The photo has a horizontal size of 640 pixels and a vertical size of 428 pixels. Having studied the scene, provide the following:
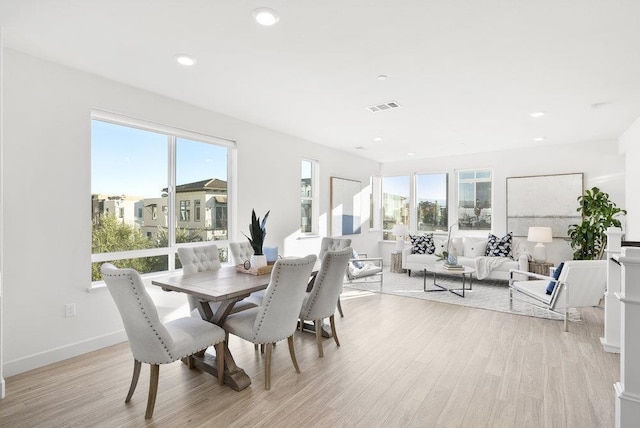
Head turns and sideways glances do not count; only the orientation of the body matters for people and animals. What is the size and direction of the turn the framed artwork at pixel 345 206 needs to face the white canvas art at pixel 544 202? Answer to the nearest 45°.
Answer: approximately 45° to its left

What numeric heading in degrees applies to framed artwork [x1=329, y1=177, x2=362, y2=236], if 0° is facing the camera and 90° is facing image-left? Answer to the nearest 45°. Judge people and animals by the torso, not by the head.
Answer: approximately 315°

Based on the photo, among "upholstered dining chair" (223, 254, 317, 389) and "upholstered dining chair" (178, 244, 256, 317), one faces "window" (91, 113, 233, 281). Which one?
"upholstered dining chair" (223, 254, 317, 389)

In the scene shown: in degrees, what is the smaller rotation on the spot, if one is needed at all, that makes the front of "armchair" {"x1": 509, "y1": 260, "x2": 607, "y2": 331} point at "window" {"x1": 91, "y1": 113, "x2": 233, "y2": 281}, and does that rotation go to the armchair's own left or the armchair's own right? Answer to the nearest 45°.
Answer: approximately 90° to the armchair's own left

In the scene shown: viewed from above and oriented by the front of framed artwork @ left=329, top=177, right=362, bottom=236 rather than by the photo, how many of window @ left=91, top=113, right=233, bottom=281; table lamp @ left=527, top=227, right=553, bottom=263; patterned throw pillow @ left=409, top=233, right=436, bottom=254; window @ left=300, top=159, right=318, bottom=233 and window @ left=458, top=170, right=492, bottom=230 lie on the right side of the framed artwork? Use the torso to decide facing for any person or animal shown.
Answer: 2

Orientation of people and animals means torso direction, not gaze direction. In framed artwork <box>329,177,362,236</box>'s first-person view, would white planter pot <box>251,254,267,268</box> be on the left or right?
on its right

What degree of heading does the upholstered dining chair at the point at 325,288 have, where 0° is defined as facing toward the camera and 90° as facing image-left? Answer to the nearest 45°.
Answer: approximately 135°

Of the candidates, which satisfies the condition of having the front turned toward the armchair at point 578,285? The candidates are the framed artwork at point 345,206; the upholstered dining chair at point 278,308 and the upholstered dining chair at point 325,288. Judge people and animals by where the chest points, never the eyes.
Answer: the framed artwork

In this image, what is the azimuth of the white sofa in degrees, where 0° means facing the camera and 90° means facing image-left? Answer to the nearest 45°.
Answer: approximately 0°

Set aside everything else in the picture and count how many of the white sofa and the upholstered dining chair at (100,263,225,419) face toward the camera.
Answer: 1

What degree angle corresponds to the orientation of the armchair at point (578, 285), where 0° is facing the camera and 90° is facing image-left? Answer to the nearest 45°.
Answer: approximately 135°
